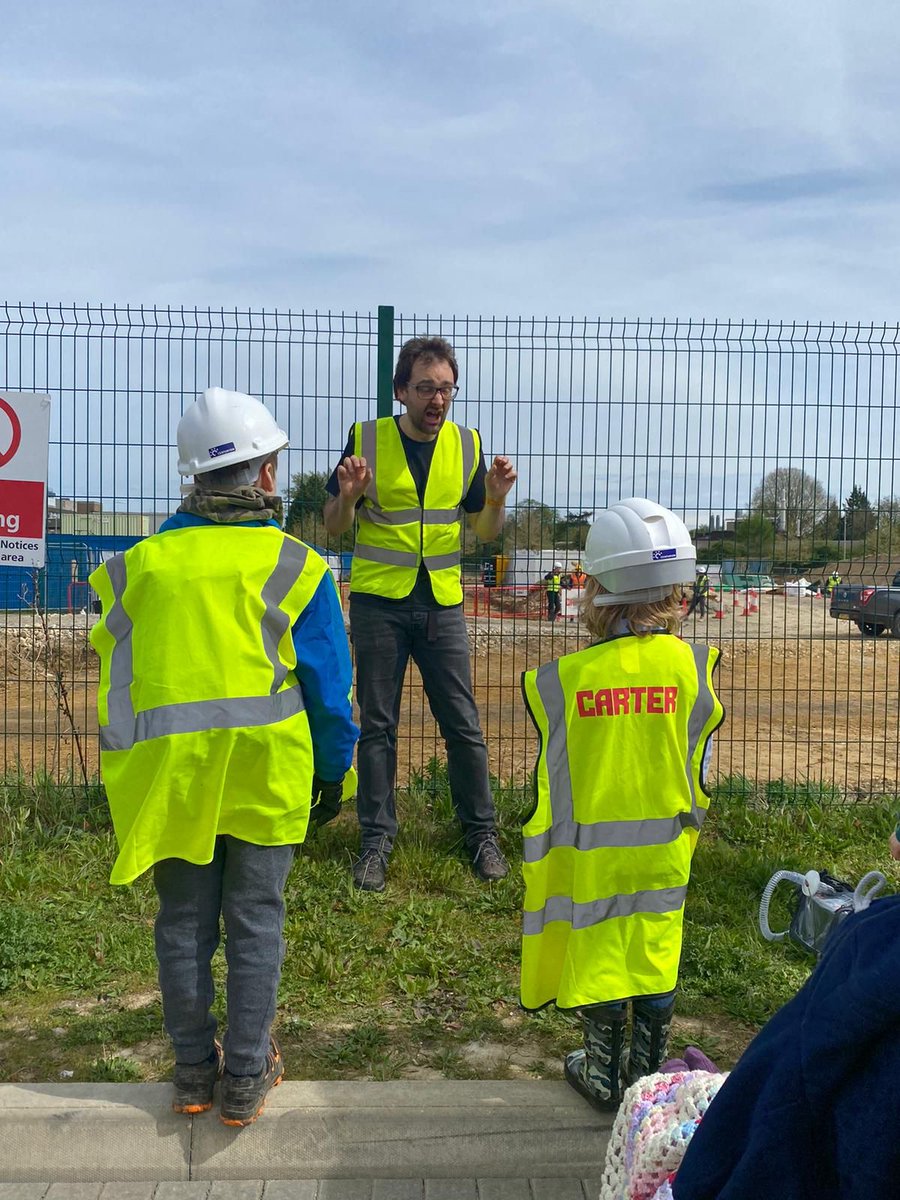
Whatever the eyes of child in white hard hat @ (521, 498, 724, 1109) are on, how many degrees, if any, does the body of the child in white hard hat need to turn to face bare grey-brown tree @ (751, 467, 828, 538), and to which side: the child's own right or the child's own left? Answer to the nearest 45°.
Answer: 0° — they already face it

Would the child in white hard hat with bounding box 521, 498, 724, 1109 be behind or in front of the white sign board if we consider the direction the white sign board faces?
in front

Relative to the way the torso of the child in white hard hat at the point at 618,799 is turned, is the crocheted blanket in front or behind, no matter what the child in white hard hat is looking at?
behind

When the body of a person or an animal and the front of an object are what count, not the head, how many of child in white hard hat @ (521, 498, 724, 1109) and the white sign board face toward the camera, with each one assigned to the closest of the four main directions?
1

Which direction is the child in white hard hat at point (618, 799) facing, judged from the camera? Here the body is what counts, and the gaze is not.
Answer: away from the camera

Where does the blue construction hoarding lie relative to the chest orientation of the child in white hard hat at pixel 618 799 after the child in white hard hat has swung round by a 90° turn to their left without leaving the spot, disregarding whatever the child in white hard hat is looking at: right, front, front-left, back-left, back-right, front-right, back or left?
front-right

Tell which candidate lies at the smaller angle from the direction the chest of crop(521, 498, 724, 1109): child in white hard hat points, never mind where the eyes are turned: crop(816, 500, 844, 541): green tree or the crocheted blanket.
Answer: the green tree

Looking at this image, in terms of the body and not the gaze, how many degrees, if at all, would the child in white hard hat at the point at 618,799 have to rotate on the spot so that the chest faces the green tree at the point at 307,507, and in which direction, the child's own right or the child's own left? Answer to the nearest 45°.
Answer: approximately 45° to the child's own left

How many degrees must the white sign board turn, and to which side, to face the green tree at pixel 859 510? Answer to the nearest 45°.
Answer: approximately 90° to its left

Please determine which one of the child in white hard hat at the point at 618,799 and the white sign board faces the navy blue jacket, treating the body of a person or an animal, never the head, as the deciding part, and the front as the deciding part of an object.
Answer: the white sign board

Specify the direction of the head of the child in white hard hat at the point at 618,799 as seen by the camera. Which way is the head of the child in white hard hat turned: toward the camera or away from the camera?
away from the camera

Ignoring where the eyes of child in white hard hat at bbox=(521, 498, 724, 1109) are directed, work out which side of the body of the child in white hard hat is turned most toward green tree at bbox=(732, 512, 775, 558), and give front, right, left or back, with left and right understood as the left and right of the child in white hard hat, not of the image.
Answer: front
